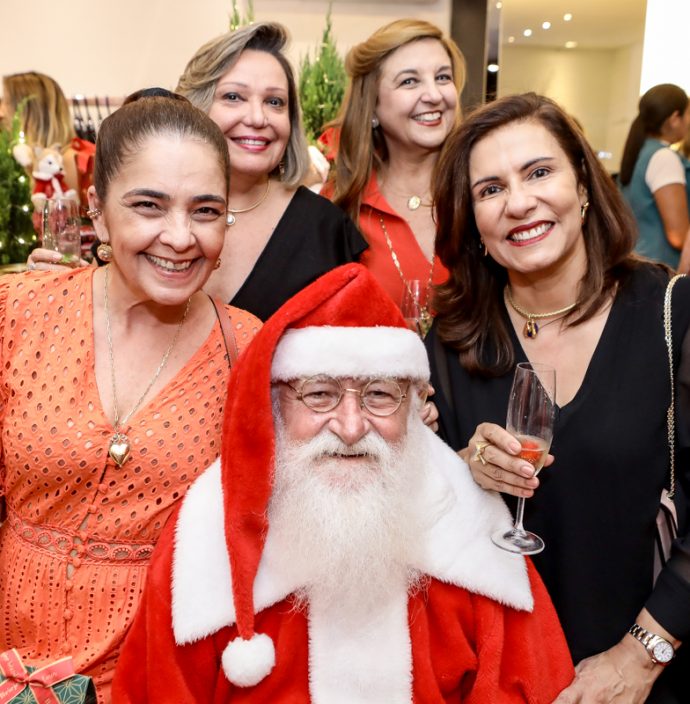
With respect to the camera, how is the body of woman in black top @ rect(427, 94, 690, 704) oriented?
toward the camera

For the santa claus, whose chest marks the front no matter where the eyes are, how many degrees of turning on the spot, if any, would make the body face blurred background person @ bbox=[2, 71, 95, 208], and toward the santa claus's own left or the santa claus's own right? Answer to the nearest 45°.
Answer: approximately 135° to the santa claus's own right

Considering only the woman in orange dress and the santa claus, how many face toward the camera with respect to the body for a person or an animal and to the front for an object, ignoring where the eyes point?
2

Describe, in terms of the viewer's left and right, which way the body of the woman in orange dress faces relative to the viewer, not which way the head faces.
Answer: facing the viewer

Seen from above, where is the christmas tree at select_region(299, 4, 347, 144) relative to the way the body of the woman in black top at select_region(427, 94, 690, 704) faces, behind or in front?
behind

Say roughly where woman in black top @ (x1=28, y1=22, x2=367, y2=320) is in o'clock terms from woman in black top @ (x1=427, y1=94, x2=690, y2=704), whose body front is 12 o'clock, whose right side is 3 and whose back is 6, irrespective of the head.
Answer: woman in black top @ (x1=28, y1=22, x2=367, y2=320) is roughly at 4 o'clock from woman in black top @ (x1=427, y1=94, x2=690, y2=704).
